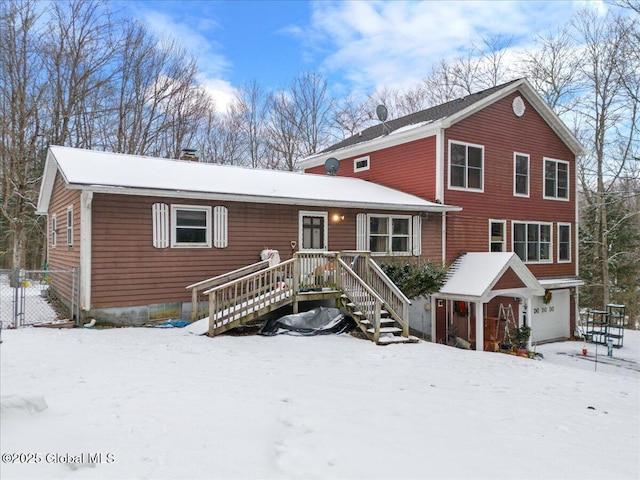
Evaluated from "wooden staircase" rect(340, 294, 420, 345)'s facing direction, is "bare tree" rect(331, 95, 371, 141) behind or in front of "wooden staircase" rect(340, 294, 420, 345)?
behind

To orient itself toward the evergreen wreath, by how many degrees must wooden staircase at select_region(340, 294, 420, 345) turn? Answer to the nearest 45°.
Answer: approximately 90° to its left

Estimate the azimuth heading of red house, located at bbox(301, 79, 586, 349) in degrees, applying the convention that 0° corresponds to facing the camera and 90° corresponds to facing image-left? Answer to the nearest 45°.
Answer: approximately 315°

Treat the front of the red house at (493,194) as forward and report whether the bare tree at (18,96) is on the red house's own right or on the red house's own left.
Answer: on the red house's own right

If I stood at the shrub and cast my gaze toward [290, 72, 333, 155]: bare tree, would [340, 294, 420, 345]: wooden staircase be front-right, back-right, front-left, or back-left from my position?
back-left

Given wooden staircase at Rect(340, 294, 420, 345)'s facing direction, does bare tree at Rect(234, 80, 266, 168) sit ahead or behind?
behind

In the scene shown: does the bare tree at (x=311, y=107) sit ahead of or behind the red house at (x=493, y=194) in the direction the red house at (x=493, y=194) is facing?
behind

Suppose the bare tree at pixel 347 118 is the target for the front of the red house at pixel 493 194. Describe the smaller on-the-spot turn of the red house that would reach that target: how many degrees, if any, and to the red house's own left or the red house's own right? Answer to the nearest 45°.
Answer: approximately 180°
